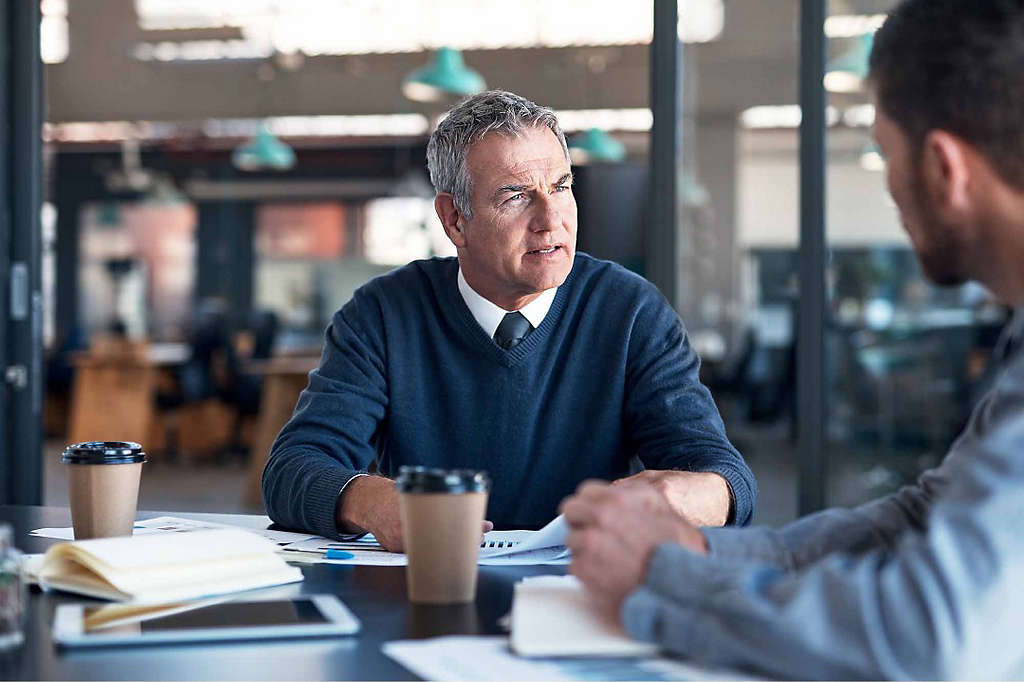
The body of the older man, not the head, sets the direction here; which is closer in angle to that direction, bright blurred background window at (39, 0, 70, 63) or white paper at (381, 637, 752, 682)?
the white paper

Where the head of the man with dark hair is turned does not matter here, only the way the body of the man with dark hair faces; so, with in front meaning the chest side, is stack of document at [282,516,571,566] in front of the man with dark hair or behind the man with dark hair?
in front

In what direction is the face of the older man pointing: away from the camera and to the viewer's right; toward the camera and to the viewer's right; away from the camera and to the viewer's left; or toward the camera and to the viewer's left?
toward the camera and to the viewer's right

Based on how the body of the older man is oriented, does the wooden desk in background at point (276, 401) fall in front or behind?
behind

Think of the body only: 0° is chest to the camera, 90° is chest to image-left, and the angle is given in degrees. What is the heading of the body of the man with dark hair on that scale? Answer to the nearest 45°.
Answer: approximately 135°

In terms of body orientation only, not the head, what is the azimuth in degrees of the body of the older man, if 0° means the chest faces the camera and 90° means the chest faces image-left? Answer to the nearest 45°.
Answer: approximately 0°

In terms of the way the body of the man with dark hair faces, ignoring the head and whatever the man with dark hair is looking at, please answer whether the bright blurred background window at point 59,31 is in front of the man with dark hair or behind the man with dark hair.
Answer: in front

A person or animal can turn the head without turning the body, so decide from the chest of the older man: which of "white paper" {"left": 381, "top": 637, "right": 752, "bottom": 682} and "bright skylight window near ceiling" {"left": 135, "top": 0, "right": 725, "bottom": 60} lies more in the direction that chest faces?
the white paper

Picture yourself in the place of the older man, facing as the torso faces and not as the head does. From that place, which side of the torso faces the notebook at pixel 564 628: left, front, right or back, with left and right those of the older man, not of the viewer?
front

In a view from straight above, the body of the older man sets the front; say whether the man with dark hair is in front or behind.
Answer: in front

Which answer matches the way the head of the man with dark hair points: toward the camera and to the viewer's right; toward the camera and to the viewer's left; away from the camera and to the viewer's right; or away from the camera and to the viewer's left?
away from the camera and to the viewer's left

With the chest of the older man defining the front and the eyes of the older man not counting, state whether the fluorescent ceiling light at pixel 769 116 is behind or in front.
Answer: behind

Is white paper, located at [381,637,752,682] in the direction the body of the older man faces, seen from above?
yes

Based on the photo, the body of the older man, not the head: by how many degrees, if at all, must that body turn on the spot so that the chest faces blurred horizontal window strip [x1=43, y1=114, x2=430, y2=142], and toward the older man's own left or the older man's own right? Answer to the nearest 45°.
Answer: approximately 180°
